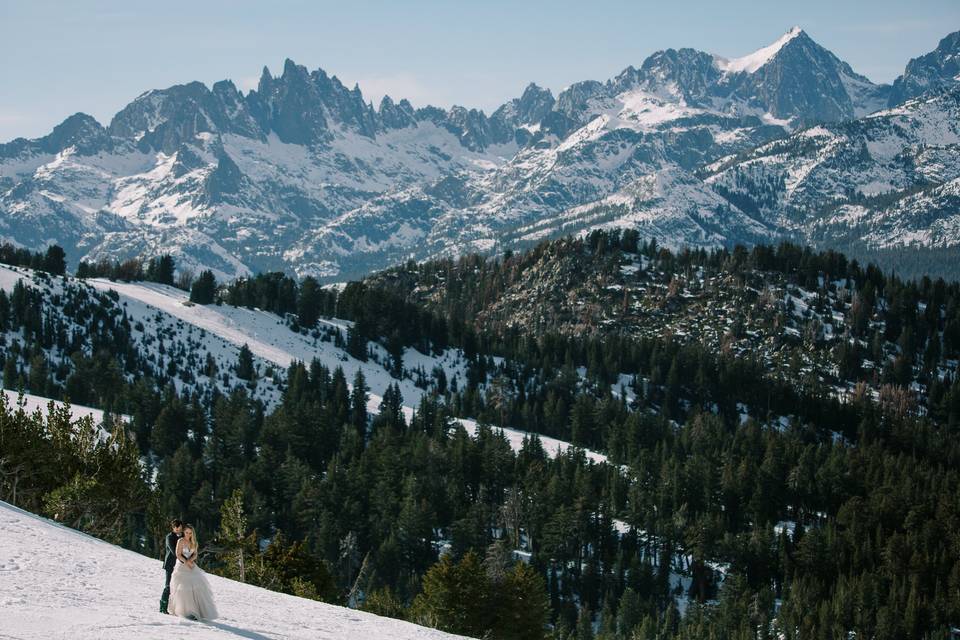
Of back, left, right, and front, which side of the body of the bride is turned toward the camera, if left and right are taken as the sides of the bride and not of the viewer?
front
